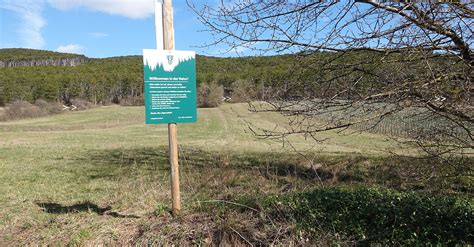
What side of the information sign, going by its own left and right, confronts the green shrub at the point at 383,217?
left

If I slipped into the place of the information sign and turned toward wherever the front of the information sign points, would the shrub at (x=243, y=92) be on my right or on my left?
on my left

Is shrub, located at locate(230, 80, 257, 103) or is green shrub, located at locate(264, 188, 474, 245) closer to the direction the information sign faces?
the green shrub

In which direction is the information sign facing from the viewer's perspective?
toward the camera

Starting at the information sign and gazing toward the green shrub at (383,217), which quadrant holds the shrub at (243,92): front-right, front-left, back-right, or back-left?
front-left
